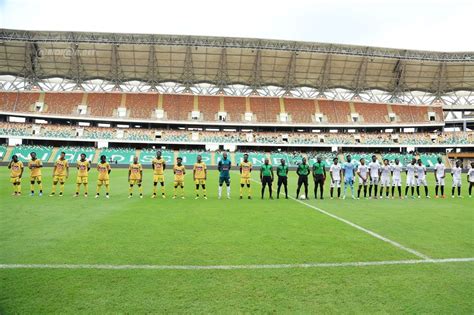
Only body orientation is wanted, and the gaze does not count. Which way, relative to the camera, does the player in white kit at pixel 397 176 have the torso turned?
toward the camera

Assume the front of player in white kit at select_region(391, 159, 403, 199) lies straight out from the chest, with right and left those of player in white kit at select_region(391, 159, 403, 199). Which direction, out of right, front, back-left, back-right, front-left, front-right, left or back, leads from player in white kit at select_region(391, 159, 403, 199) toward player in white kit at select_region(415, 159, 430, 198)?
back-left
